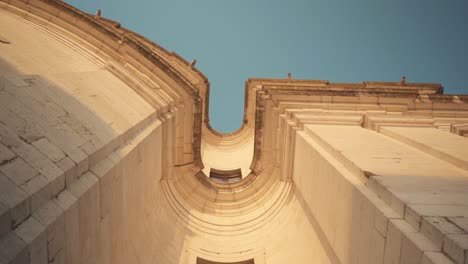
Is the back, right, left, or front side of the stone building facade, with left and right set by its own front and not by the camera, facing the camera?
front
